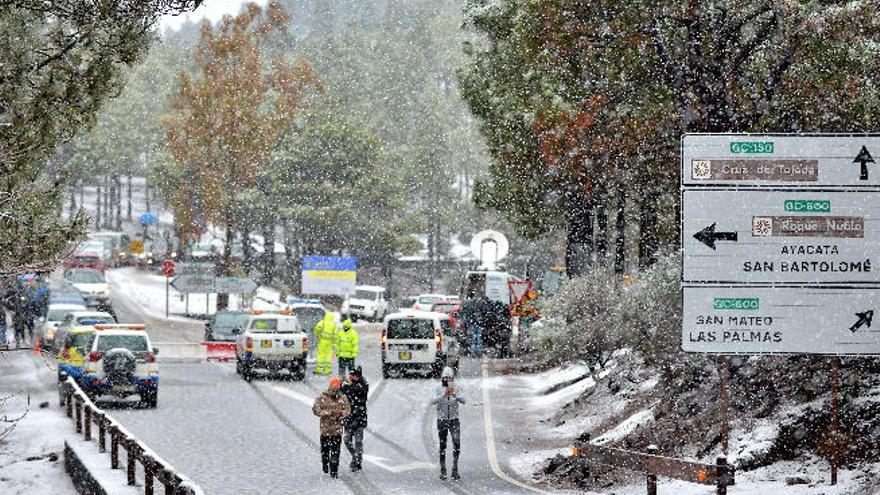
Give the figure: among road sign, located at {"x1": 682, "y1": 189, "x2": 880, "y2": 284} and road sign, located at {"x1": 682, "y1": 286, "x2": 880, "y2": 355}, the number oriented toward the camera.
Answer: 2

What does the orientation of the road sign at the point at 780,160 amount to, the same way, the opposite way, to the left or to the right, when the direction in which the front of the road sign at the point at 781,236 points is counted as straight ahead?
the same way

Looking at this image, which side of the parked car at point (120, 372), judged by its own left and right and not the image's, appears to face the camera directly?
back

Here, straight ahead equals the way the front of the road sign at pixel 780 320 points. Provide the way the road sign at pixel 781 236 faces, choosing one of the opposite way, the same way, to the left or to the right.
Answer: the same way

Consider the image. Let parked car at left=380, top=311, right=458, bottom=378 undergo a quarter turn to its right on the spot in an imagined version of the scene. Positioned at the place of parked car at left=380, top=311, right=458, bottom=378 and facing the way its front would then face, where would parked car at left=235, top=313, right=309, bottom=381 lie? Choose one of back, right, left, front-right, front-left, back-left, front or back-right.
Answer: back

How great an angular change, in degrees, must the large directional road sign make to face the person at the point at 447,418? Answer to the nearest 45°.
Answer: approximately 135° to its right

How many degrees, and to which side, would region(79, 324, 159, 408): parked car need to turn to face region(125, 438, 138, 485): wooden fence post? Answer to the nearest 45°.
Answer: approximately 180°

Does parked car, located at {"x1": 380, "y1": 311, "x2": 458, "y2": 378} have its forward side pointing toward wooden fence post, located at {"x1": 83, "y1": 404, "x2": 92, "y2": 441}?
no

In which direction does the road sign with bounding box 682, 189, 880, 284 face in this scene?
toward the camera

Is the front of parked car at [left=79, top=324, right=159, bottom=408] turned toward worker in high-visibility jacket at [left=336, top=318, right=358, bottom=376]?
no

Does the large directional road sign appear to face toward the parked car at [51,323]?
no

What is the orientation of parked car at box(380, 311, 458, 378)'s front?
away from the camera
